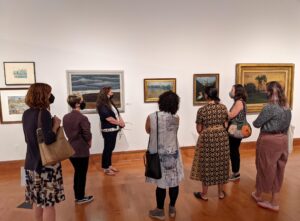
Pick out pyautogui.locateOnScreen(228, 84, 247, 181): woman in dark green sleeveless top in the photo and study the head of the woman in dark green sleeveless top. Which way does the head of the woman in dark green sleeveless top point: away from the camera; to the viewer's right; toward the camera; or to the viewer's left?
to the viewer's left

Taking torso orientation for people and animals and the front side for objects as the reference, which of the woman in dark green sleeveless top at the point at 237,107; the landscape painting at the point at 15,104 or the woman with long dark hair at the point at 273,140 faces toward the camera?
the landscape painting

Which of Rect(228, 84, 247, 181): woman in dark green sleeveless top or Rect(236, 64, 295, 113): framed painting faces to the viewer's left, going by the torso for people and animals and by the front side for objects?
the woman in dark green sleeveless top

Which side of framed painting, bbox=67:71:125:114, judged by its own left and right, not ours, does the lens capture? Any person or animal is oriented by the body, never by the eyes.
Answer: front

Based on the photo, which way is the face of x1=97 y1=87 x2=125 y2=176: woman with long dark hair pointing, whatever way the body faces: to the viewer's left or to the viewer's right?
to the viewer's right

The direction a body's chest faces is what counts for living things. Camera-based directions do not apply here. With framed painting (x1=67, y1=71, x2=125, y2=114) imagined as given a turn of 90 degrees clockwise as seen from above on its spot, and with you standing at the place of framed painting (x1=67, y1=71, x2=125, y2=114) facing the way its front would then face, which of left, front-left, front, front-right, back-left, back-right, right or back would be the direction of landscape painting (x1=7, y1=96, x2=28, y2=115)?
front

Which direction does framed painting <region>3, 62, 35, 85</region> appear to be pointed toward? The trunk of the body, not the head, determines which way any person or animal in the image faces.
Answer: toward the camera

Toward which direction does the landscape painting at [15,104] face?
toward the camera

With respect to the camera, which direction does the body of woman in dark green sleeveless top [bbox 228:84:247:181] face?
to the viewer's left

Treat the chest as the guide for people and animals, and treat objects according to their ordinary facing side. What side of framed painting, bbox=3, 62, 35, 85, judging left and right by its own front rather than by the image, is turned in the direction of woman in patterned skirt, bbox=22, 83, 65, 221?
front

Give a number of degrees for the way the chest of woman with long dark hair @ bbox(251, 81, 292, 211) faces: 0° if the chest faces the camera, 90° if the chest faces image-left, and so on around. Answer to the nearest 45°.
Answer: approximately 135°

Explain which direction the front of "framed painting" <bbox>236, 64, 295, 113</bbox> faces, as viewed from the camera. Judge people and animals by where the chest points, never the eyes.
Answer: facing the viewer

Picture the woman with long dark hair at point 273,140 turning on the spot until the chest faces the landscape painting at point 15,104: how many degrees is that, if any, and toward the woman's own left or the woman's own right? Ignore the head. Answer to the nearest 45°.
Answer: approximately 45° to the woman's own left

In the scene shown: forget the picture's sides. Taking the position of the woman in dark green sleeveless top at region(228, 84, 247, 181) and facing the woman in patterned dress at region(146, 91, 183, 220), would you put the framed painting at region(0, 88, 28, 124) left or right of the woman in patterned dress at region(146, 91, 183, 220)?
right

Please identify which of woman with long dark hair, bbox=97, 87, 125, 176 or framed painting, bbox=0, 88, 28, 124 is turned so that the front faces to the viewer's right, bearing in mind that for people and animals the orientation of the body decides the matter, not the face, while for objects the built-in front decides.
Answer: the woman with long dark hair

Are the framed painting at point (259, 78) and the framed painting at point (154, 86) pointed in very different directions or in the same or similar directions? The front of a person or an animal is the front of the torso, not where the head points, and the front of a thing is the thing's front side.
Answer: same or similar directions

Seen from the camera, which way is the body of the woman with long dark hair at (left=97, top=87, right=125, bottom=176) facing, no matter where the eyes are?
to the viewer's right

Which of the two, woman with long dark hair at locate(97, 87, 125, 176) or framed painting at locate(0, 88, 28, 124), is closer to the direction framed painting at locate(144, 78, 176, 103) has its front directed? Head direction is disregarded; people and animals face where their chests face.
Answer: the woman with long dark hair

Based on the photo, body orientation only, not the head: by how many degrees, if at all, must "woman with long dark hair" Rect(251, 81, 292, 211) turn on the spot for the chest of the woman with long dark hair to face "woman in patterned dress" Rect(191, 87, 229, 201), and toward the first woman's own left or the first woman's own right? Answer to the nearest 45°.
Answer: approximately 45° to the first woman's own left

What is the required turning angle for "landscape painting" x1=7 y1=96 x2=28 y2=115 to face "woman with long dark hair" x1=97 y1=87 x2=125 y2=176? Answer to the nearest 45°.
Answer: approximately 45° to its left

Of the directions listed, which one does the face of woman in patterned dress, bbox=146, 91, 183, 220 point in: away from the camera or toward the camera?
away from the camera

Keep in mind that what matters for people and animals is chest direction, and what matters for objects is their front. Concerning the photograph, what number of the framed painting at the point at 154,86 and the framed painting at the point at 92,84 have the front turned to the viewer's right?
0
